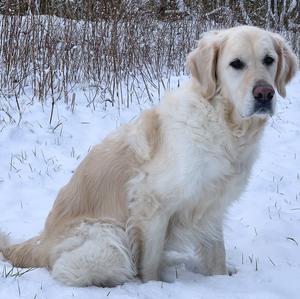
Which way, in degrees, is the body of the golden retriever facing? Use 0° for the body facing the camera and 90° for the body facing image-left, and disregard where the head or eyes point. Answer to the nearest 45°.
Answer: approximately 315°
